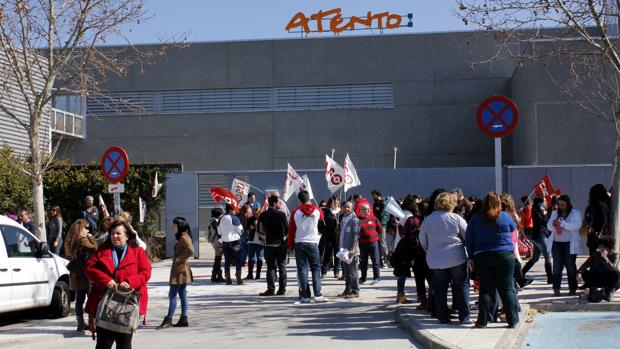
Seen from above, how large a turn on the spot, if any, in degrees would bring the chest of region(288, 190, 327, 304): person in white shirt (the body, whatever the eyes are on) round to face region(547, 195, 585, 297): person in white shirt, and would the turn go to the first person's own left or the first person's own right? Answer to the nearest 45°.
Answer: approximately 90° to the first person's own right

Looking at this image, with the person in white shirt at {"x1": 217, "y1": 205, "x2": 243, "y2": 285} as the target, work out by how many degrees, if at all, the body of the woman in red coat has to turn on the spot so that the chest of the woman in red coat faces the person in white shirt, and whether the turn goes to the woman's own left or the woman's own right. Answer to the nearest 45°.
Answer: approximately 180°

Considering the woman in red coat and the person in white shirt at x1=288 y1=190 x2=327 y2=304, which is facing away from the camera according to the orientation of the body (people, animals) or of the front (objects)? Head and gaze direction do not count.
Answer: the person in white shirt

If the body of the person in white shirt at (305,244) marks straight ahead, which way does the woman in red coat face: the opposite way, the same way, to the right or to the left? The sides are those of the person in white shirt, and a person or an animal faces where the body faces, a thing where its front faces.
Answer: the opposite way

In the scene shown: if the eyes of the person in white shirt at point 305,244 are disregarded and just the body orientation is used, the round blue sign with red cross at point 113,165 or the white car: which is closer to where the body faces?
the round blue sign with red cross

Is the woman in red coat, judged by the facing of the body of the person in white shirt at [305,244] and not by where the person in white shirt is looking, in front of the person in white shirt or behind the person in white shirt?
behind

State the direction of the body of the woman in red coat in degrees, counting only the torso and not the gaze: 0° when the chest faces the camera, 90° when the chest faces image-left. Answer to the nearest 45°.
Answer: approximately 0°

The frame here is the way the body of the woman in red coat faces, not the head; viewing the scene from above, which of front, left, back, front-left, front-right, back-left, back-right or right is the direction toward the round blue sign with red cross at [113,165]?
back

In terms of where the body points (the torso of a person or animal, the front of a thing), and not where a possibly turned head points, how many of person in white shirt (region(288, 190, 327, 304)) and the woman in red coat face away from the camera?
1

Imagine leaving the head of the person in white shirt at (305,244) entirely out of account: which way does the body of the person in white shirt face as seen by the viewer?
away from the camera

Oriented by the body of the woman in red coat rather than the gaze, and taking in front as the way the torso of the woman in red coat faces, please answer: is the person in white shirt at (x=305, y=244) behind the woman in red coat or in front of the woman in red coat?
behind

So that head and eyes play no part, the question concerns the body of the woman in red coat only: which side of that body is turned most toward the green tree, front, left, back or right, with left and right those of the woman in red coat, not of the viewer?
back
